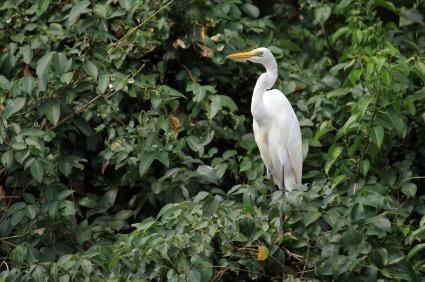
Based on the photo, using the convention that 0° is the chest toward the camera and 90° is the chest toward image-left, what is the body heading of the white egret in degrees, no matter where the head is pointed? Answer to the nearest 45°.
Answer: approximately 90°
